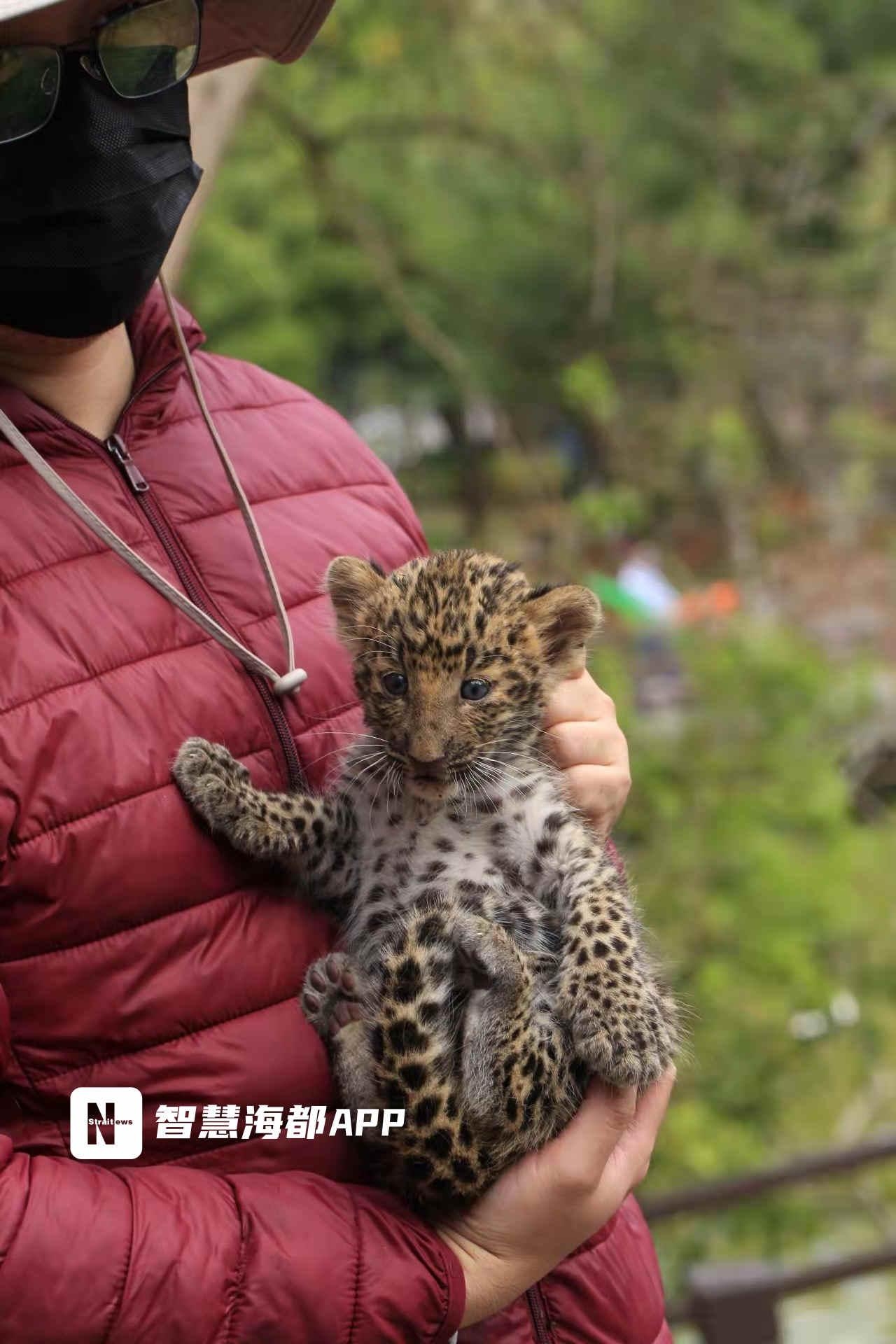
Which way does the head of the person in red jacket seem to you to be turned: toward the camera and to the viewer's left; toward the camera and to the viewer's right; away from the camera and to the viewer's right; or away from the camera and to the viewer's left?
toward the camera and to the viewer's right

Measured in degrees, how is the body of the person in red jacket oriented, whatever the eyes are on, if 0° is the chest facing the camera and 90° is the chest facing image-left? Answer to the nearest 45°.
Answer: approximately 315°
